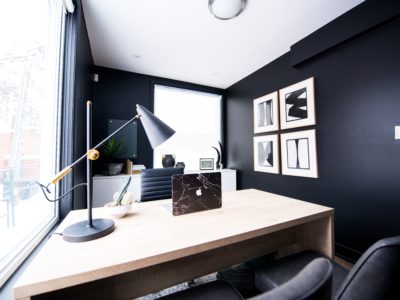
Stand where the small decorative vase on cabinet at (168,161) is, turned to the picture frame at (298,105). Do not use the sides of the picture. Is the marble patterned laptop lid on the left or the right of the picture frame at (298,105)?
right

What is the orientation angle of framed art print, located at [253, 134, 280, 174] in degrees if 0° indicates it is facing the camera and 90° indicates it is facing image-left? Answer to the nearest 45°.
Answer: approximately 45°

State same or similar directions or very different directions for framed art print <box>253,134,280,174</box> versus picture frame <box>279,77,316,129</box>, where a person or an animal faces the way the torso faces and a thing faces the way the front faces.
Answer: same or similar directions

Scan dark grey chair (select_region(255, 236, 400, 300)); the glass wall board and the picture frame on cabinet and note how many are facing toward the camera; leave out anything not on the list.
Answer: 2

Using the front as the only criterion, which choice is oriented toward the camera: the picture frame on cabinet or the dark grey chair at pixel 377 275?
the picture frame on cabinet

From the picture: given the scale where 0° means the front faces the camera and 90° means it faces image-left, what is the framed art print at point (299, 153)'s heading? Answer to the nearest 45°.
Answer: approximately 45°

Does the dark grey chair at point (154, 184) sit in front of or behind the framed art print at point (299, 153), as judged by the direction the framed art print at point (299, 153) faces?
in front

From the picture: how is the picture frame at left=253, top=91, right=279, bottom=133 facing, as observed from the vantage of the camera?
facing the viewer and to the left of the viewer

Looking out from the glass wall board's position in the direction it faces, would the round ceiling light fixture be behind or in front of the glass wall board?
in front

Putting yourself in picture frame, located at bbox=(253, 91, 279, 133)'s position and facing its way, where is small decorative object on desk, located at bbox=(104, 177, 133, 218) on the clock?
The small decorative object on desk is roughly at 11 o'clock from the picture frame.

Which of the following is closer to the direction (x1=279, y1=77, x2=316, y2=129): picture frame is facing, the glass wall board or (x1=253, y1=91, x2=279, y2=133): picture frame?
the glass wall board

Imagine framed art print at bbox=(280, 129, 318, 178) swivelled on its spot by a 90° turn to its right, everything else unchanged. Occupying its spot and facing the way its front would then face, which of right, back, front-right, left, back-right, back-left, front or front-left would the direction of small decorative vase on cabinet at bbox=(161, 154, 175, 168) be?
front-left

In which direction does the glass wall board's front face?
toward the camera

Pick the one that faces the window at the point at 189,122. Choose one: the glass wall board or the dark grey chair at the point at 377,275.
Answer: the dark grey chair

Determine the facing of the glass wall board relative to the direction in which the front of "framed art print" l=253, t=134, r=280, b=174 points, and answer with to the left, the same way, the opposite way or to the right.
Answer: to the left

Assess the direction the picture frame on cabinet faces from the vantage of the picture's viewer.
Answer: facing the viewer

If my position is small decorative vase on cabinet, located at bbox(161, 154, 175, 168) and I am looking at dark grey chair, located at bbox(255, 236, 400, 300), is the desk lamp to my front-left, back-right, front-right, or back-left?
front-right

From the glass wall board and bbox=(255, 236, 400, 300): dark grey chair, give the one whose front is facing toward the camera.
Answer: the glass wall board

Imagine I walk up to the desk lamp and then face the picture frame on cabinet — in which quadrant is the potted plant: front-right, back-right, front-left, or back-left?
front-left

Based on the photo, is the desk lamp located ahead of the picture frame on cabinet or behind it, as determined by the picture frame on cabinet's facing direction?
ahead

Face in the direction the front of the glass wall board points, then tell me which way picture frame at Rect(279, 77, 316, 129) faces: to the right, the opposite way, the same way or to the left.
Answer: to the right

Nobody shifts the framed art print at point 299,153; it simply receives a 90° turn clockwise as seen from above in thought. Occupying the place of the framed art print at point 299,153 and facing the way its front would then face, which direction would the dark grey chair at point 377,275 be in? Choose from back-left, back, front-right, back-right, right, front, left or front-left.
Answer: back-left

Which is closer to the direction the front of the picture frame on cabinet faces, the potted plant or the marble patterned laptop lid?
the marble patterned laptop lid

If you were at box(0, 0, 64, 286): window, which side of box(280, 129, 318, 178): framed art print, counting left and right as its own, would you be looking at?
front
